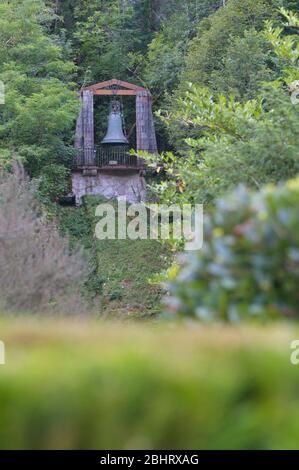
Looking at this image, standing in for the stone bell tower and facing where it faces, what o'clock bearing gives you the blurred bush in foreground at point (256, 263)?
The blurred bush in foreground is roughly at 12 o'clock from the stone bell tower.

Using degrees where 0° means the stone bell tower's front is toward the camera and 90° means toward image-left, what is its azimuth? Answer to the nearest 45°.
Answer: approximately 0°

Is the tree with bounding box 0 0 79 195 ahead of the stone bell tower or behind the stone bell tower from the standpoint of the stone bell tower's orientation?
ahead
